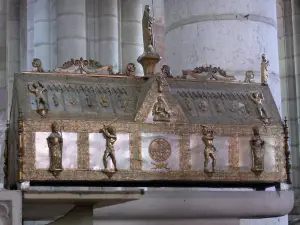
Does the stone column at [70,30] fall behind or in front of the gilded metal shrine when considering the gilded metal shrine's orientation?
behind

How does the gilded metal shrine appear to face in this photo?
toward the camera

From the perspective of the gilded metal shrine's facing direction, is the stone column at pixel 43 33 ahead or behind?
behind

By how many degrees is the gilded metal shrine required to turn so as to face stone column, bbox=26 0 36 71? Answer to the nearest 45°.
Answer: approximately 180°

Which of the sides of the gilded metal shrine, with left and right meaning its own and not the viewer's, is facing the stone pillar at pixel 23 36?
back

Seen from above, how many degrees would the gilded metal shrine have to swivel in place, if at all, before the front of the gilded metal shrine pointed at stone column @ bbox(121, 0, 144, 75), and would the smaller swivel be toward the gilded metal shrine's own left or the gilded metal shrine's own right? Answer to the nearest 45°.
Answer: approximately 180°

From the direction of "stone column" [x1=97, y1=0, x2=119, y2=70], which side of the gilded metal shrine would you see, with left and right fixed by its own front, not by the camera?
back
